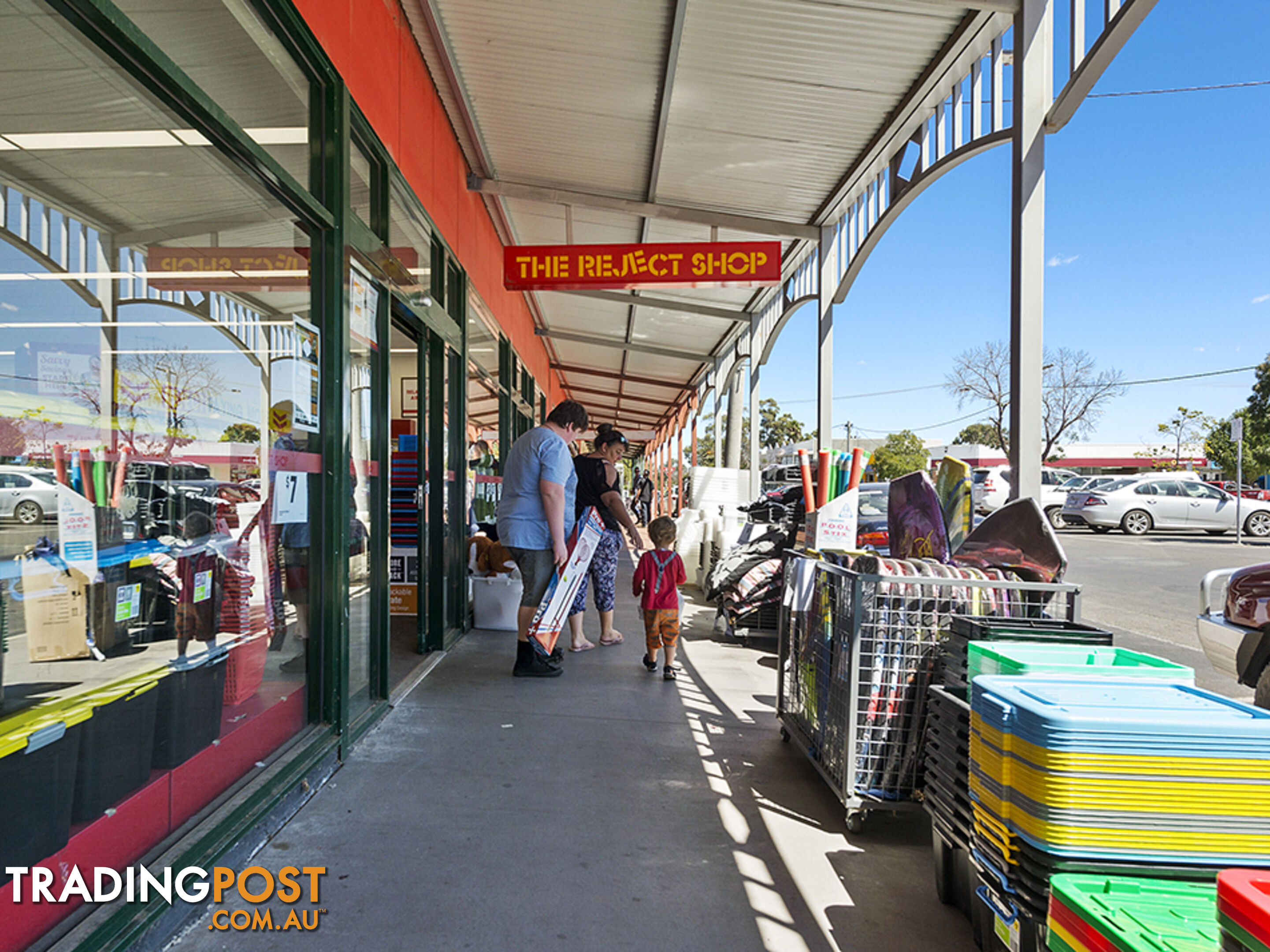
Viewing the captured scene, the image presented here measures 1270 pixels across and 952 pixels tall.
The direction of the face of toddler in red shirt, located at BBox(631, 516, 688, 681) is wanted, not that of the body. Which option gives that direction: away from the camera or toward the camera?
away from the camera

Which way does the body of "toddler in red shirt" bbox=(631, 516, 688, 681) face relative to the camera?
away from the camera
